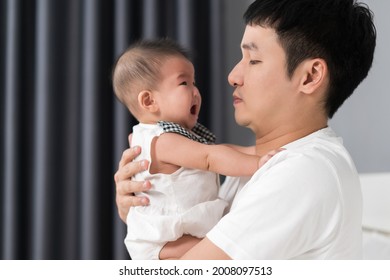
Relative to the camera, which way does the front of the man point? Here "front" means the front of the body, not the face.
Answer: to the viewer's left

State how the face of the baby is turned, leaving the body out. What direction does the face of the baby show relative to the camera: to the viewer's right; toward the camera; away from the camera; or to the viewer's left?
to the viewer's right

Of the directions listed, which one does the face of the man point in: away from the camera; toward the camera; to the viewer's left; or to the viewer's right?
to the viewer's left

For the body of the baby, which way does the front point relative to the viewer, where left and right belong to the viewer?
facing to the right of the viewer
